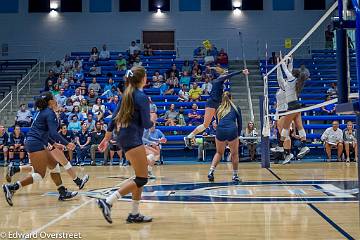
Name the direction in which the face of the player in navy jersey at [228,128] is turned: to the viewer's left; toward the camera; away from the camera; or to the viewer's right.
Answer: away from the camera

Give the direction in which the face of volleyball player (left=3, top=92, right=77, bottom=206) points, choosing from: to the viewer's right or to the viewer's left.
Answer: to the viewer's right

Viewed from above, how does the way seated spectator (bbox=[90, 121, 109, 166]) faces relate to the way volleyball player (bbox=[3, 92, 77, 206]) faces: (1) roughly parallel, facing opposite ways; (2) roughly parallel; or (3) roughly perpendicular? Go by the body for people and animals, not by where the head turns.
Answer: roughly perpendicular

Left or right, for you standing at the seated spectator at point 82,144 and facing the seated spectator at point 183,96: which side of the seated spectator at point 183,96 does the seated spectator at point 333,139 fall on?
right

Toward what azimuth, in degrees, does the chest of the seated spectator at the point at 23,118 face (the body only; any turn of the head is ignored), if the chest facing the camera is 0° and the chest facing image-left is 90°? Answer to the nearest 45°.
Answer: approximately 0°

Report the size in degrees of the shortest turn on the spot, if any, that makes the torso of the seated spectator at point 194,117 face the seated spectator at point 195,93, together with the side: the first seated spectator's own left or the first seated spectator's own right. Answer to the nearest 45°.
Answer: approximately 180°

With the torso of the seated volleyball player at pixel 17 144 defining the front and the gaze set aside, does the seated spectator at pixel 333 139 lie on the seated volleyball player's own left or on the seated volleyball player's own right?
on the seated volleyball player's own left

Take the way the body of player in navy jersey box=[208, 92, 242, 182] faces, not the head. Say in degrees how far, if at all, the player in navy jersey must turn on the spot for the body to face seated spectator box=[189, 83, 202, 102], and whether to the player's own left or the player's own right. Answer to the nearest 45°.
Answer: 0° — they already face them

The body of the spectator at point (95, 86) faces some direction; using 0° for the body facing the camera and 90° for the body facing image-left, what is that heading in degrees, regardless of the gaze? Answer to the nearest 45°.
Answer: approximately 0°

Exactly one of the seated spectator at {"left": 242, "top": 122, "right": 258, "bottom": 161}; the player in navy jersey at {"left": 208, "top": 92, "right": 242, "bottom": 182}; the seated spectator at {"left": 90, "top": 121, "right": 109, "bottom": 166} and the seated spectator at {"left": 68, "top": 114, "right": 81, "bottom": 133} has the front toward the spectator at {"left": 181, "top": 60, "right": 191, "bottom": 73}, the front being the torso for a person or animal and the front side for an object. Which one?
the player in navy jersey

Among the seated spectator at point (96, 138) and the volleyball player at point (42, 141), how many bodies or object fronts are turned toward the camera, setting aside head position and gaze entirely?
1
